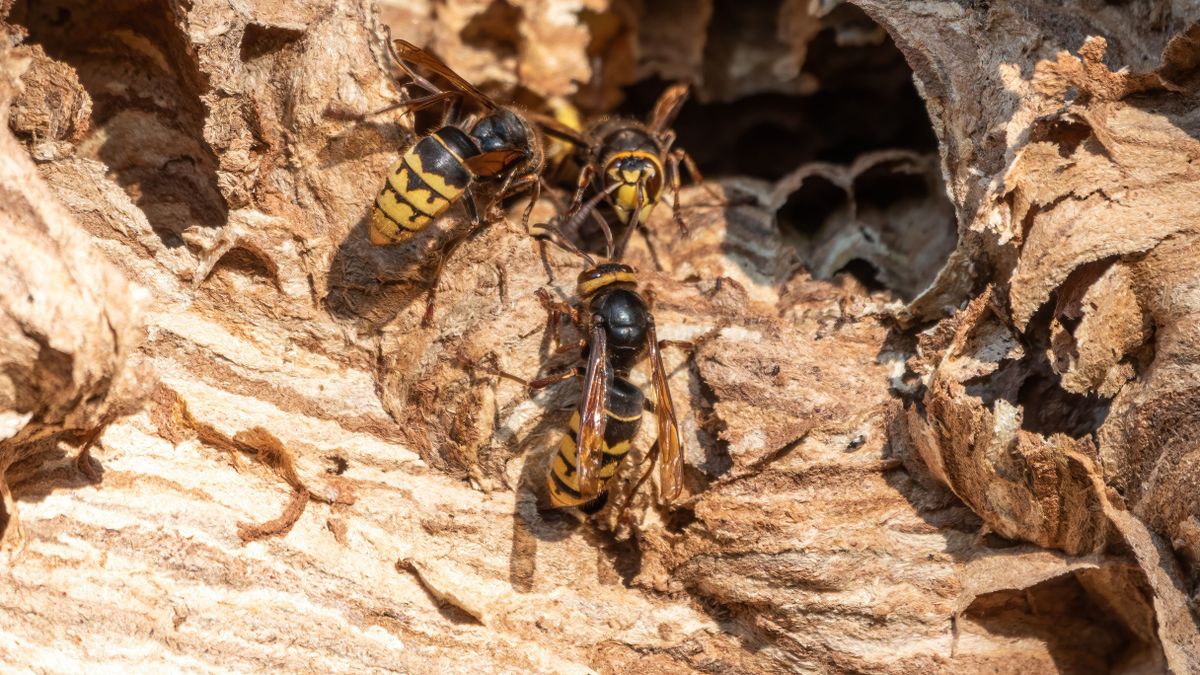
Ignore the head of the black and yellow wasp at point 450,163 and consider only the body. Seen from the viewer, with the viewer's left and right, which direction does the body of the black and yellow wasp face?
facing away from the viewer and to the right of the viewer

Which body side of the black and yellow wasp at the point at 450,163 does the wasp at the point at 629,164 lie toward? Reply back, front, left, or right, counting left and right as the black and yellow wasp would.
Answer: front

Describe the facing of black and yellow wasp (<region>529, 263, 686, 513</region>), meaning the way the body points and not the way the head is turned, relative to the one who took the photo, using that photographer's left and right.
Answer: facing away from the viewer

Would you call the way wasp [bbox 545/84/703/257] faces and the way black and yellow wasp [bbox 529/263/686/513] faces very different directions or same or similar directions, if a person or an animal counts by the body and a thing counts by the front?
very different directions

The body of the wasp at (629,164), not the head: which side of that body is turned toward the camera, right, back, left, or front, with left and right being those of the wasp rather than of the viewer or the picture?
front
